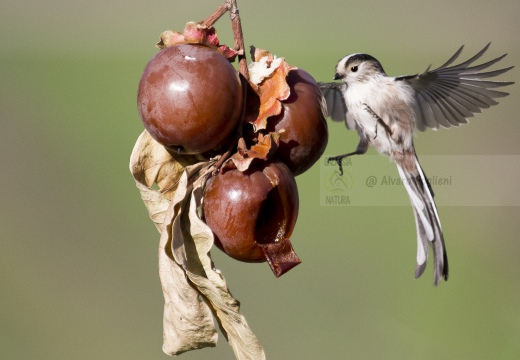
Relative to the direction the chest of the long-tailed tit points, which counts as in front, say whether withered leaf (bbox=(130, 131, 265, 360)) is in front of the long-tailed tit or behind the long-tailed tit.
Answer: in front

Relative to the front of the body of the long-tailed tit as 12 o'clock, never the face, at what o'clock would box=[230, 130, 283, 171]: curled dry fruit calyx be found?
The curled dry fruit calyx is roughly at 1 o'clock from the long-tailed tit.
